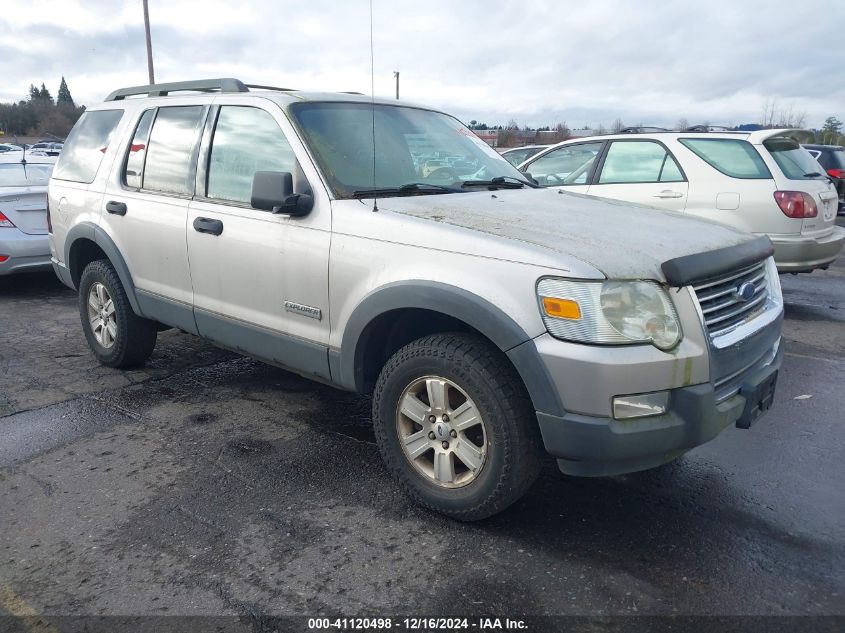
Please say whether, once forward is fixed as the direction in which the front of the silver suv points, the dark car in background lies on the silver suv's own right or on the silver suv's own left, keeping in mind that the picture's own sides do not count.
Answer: on the silver suv's own left

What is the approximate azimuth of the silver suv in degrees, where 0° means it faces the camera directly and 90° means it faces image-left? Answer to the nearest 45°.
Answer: approximately 315°
